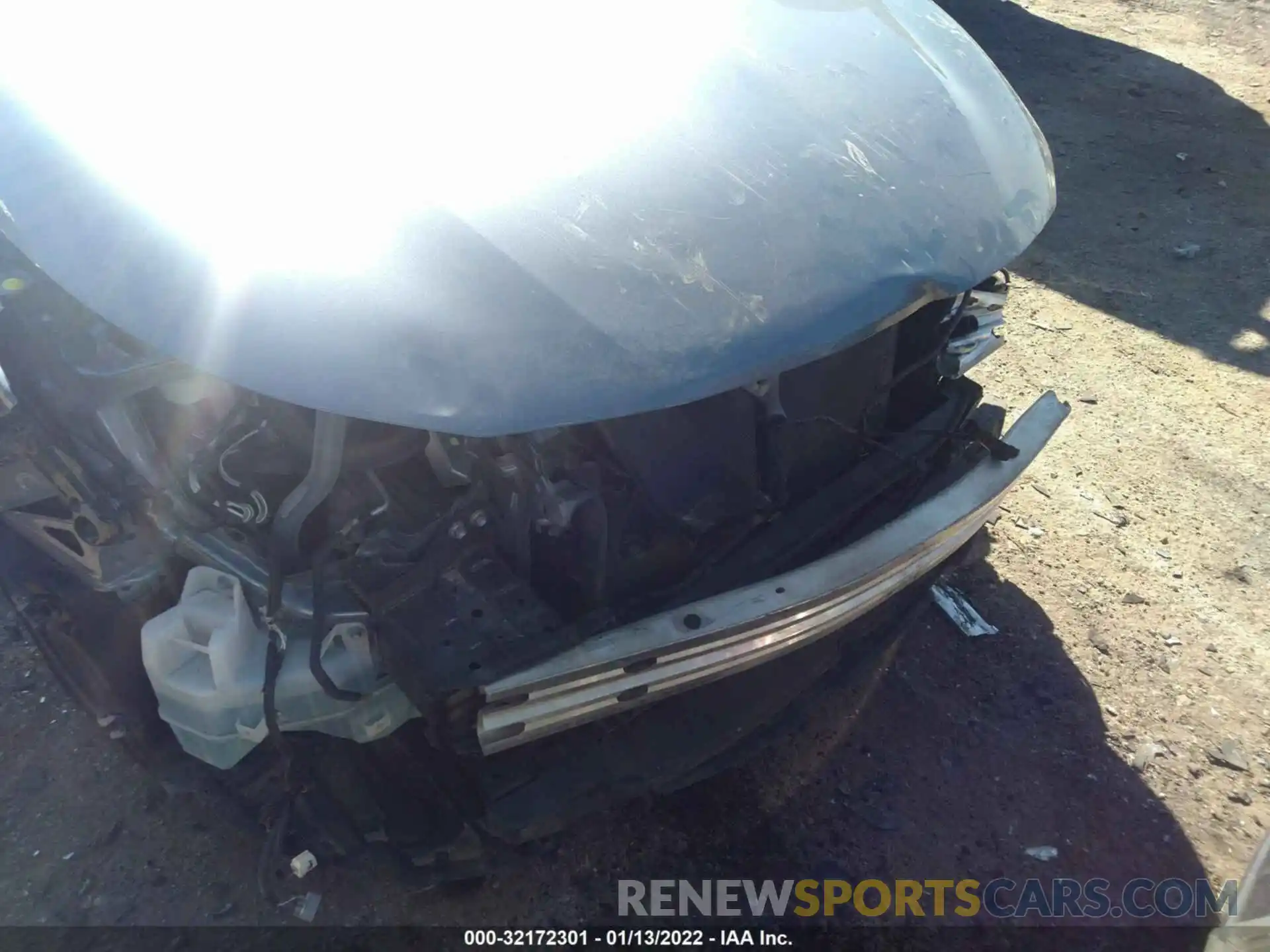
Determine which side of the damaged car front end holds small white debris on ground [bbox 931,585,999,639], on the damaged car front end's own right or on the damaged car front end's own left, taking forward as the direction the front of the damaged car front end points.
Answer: on the damaged car front end's own left

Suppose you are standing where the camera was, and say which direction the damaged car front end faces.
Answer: facing the viewer and to the right of the viewer
